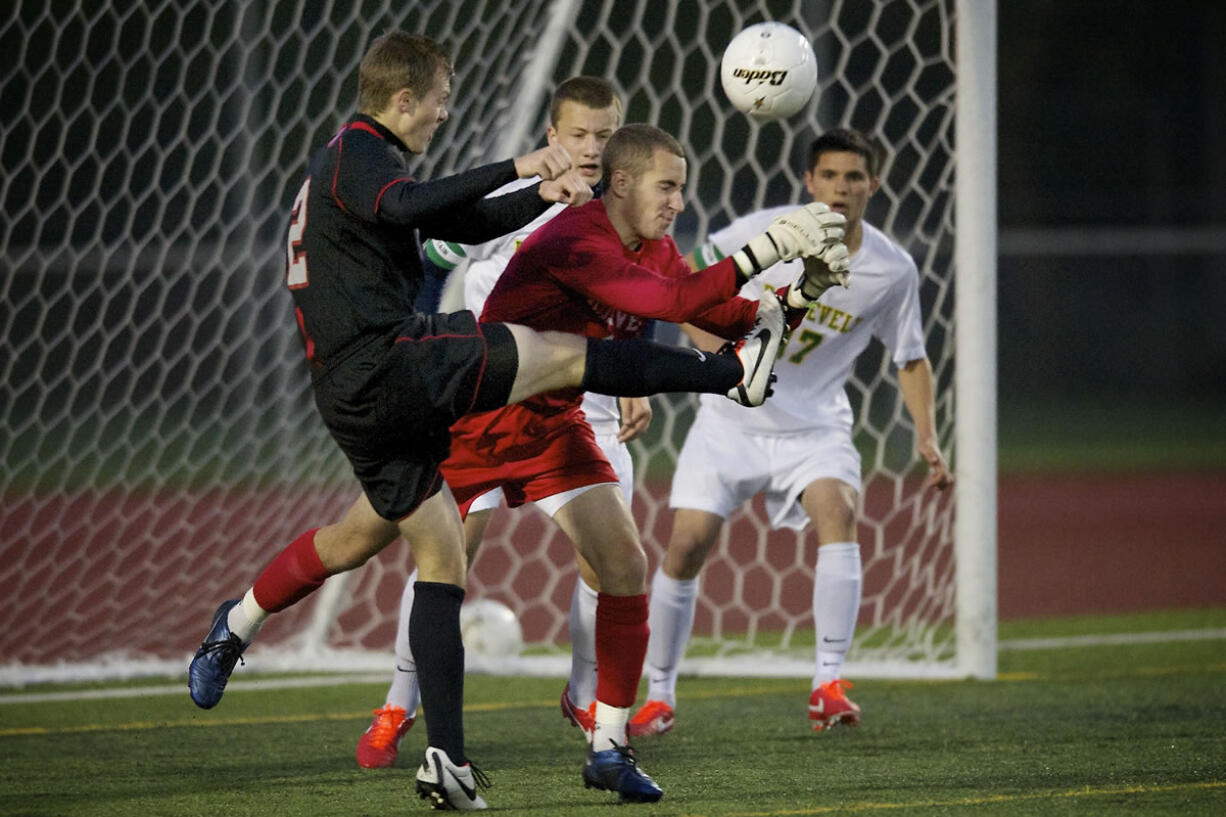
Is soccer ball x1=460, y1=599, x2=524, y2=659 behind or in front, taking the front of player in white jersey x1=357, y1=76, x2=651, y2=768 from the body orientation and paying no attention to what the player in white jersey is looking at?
behind

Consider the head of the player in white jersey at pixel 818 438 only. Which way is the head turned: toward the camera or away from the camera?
toward the camera

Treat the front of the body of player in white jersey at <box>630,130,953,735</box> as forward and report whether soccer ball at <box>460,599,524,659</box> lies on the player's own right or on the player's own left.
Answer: on the player's own right

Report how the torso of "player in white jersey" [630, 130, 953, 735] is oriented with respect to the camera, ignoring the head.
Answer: toward the camera

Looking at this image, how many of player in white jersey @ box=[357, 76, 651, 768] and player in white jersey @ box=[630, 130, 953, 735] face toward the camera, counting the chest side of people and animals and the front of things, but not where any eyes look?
2
